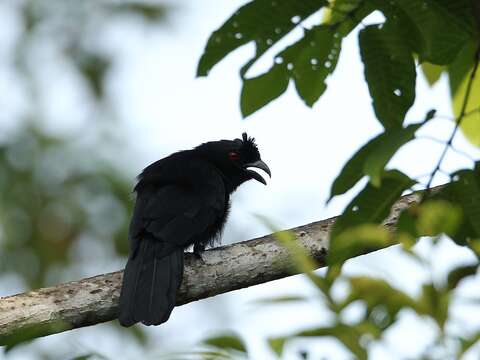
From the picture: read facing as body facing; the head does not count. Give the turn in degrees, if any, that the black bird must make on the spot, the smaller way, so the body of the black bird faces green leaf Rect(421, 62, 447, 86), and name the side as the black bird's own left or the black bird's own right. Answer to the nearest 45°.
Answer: approximately 90° to the black bird's own right

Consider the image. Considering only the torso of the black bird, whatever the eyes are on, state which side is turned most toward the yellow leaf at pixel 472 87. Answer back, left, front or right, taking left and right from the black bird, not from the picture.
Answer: right

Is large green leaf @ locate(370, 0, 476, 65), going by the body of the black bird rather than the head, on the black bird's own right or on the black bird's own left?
on the black bird's own right

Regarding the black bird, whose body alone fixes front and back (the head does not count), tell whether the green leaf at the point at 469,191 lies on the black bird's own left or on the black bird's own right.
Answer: on the black bird's own right

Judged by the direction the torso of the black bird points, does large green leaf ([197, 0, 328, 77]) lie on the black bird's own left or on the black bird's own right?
on the black bird's own right

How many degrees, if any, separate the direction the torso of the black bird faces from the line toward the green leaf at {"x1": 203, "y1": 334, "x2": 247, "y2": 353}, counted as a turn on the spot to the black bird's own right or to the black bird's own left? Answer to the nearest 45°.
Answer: approximately 135° to the black bird's own right

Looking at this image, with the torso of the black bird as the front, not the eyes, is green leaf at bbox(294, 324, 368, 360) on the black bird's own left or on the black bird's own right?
on the black bird's own right

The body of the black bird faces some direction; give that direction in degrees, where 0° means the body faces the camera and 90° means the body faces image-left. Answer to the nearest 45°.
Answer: approximately 225°
